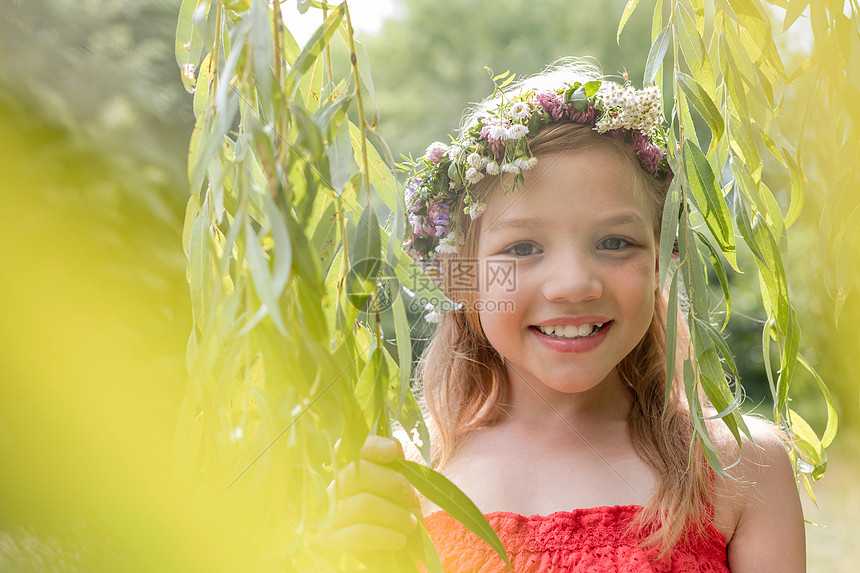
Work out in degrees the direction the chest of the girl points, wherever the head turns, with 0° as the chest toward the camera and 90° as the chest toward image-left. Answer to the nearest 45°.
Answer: approximately 0°
